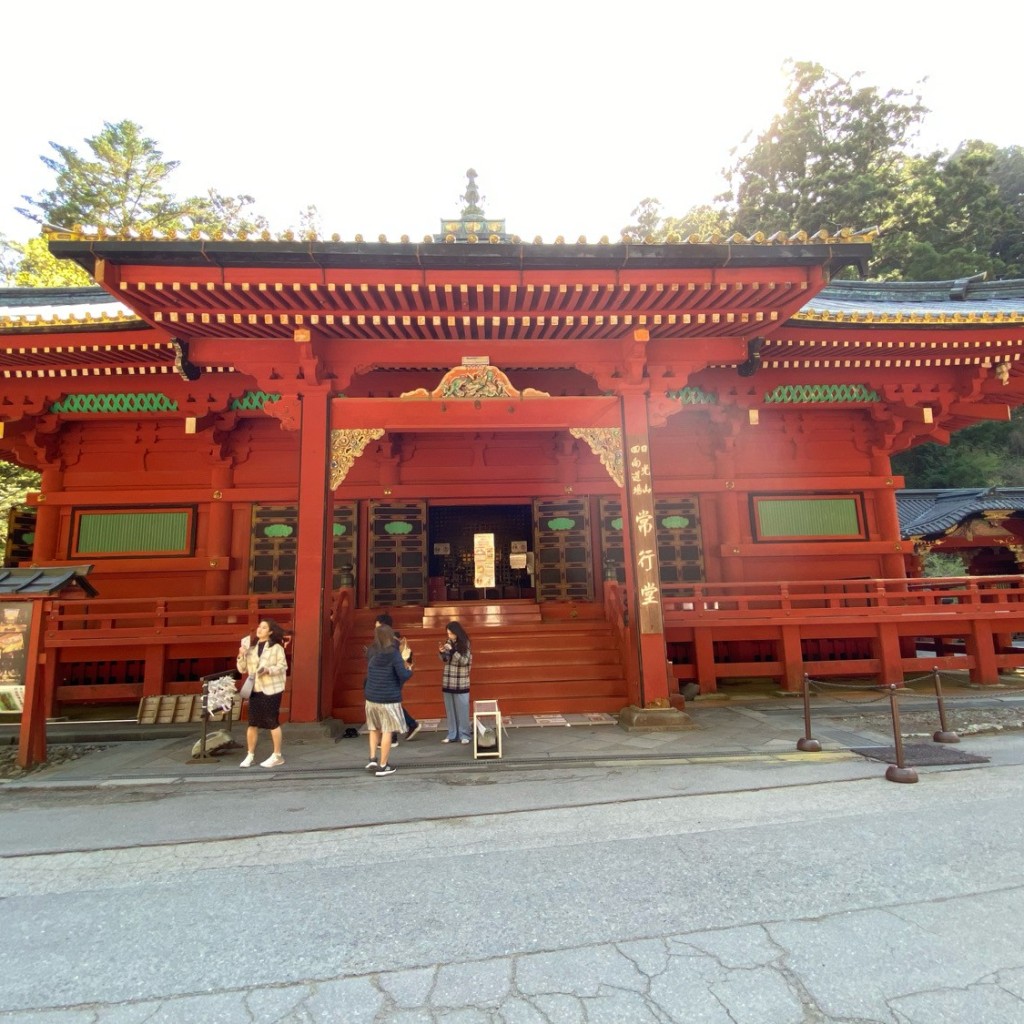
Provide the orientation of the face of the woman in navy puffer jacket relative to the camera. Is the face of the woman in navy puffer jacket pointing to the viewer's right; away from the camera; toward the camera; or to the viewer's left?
away from the camera

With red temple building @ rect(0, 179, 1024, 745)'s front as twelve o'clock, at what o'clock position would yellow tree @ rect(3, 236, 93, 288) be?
The yellow tree is roughly at 4 o'clock from the red temple building.

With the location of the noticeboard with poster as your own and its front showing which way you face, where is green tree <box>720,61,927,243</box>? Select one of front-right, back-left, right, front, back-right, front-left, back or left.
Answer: left

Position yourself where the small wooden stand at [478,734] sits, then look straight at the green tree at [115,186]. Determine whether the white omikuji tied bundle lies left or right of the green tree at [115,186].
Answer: left

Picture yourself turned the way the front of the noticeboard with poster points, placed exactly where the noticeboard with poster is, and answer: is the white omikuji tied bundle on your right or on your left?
on your left

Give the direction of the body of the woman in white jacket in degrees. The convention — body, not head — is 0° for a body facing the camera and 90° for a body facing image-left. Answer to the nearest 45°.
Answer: approximately 45°

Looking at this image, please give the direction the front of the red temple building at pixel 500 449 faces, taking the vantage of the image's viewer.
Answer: facing the viewer

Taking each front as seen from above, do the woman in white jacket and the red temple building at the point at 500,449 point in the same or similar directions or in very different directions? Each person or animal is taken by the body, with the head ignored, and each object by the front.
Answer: same or similar directions

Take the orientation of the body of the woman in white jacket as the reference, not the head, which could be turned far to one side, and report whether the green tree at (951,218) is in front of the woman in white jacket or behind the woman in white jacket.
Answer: behind

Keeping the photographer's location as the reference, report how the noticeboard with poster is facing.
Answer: facing the viewer

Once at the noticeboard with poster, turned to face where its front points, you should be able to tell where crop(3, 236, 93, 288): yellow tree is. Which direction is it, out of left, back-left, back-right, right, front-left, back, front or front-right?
back

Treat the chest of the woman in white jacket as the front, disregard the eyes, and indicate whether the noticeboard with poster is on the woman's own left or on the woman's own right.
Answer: on the woman's own right

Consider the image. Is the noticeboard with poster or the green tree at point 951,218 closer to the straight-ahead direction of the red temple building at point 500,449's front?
the noticeboard with poster

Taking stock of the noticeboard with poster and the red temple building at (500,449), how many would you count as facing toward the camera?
2

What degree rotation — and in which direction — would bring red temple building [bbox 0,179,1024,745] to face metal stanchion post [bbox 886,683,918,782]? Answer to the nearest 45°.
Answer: approximately 45° to its left
